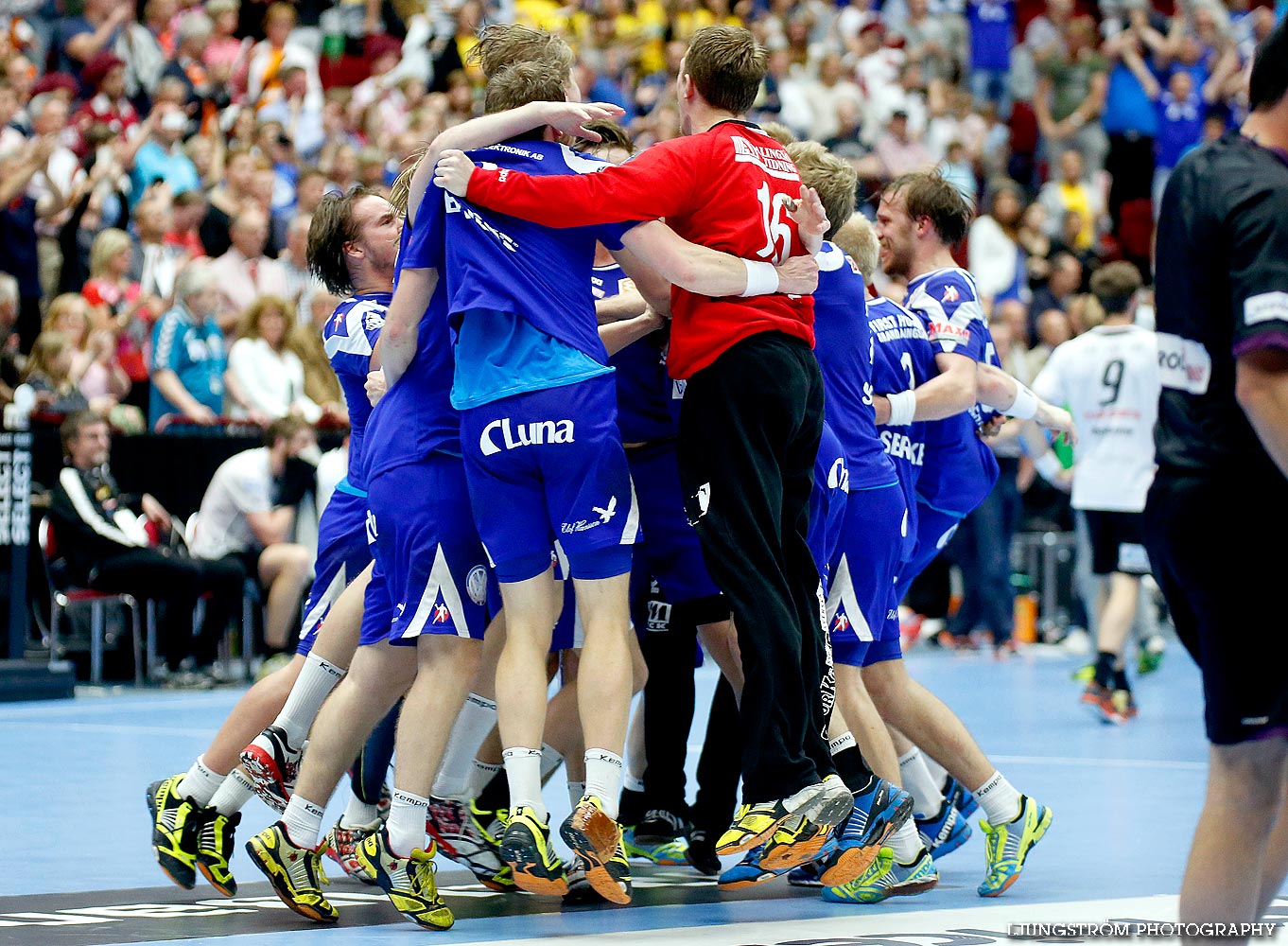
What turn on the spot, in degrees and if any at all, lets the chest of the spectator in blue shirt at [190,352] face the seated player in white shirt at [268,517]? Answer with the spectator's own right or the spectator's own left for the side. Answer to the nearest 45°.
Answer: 0° — they already face them

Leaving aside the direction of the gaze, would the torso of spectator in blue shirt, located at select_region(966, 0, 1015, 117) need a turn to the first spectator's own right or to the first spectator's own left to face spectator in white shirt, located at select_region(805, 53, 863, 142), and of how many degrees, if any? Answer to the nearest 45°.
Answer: approximately 45° to the first spectator's own right

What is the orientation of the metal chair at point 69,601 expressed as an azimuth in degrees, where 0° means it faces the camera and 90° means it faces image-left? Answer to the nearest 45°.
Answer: approximately 270°

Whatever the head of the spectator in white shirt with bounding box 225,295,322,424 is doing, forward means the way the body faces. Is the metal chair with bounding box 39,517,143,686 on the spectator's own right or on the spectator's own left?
on the spectator's own right

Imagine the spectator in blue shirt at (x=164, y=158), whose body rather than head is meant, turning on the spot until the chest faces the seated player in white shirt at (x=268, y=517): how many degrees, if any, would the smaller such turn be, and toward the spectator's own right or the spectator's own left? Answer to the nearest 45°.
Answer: approximately 45° to the spectator's own right

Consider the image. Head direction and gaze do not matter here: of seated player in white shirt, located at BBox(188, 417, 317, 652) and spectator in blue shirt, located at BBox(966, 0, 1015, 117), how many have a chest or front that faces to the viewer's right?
1

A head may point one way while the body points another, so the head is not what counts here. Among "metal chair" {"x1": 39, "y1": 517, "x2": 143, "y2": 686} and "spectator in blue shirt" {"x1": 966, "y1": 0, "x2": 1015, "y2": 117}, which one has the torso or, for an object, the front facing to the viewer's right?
the metal chair

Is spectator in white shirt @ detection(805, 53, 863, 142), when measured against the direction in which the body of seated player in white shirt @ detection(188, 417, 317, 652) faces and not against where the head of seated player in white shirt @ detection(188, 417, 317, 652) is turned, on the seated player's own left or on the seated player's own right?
on the seated player's own left
